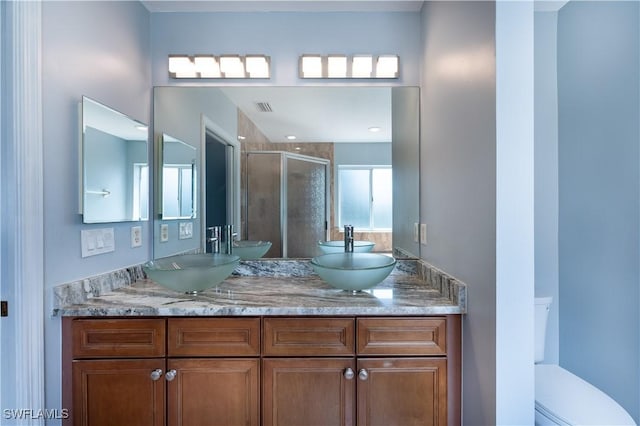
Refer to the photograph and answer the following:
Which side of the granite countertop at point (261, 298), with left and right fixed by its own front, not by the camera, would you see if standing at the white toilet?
left

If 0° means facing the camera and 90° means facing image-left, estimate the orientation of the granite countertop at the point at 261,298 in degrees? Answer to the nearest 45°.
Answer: approximately 0°

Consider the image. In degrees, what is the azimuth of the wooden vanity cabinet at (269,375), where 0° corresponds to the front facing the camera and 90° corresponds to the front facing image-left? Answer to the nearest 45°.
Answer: approximately 0°
